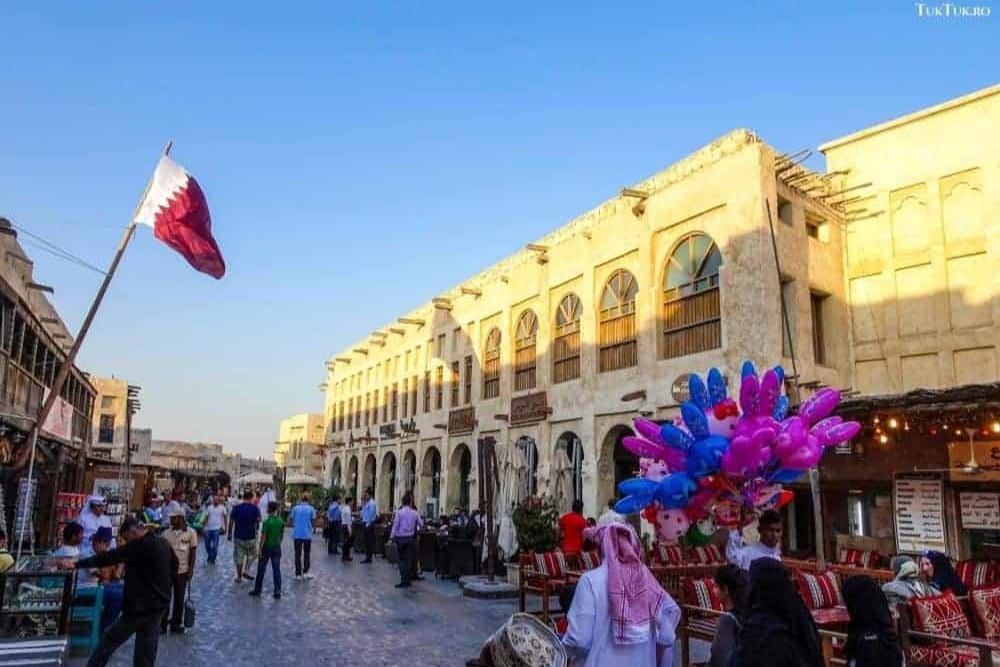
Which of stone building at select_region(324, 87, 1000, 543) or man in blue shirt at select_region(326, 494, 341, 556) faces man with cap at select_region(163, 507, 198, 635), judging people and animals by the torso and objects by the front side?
the stone building

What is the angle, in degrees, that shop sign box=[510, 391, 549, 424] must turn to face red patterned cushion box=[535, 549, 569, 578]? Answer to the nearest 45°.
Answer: approximately 45° to its left

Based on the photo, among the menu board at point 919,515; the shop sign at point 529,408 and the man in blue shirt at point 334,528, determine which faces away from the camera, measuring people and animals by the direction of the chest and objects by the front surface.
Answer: the man in blue shirt

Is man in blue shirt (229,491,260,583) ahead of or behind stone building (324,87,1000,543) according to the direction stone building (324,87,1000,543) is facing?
ahead

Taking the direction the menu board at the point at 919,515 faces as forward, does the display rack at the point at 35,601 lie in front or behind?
in front

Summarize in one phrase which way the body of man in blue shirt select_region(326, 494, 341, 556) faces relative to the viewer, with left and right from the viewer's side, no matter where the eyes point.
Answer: facing away from the viewer

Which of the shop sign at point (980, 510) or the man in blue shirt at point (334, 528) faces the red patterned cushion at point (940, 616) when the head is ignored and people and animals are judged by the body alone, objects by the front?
the shop sign

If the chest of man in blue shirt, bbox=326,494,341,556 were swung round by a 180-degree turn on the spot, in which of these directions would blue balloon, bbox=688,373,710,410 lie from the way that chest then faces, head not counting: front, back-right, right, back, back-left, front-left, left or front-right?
front

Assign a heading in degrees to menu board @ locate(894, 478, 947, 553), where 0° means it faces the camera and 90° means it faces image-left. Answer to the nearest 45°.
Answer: approximately 0°

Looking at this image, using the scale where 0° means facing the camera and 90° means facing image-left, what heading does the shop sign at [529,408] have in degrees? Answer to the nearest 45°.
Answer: approximately 45°
